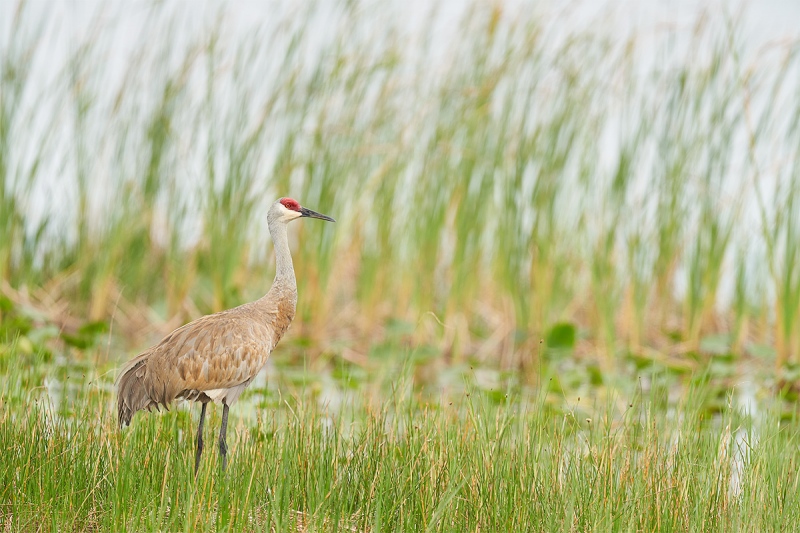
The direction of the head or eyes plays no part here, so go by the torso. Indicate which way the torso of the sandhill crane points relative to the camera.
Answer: to the viewer's right
